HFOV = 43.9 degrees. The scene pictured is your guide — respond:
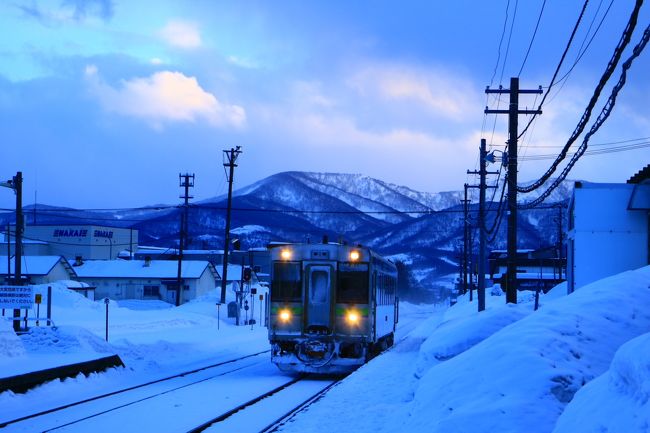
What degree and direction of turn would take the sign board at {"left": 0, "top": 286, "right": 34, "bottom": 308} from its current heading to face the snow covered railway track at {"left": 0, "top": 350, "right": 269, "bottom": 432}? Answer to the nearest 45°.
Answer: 0° — it already faces it

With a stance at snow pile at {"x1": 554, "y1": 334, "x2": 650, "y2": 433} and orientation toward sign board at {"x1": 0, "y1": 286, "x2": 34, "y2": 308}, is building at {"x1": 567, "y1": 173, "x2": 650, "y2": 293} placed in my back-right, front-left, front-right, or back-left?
front-right

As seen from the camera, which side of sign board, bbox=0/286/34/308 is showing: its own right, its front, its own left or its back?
front

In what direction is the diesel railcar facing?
toward the camera

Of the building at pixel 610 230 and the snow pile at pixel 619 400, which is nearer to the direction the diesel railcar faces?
the snow pile

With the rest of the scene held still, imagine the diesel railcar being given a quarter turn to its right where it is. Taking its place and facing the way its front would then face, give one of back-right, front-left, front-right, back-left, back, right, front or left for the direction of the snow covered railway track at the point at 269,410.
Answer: left

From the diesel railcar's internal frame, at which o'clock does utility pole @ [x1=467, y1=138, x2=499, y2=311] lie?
The utility pole is roughly at 7 o'clock from the diesel railcar.

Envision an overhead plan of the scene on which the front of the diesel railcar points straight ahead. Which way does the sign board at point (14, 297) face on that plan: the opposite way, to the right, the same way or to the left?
the same way

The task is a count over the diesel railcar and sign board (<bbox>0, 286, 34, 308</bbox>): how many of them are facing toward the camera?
2

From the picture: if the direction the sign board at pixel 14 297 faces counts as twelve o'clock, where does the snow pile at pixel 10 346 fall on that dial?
The snow pile is roughly at 12 o'clock from the sign board.

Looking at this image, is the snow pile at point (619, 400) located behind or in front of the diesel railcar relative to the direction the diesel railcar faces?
in front

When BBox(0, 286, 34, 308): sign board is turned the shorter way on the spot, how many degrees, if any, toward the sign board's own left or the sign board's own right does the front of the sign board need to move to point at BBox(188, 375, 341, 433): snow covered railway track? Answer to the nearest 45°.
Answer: approximately 45° to the sign board's own left

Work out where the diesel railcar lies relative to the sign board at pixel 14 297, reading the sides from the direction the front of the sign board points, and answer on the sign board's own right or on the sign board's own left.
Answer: on the sign board's own left

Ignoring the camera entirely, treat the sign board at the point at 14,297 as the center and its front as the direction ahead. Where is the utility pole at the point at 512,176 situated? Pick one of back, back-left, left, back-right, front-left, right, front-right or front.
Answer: left

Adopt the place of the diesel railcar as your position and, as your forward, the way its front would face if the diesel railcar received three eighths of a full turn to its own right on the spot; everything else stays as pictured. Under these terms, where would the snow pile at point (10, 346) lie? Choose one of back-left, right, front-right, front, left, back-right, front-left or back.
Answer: front-left
